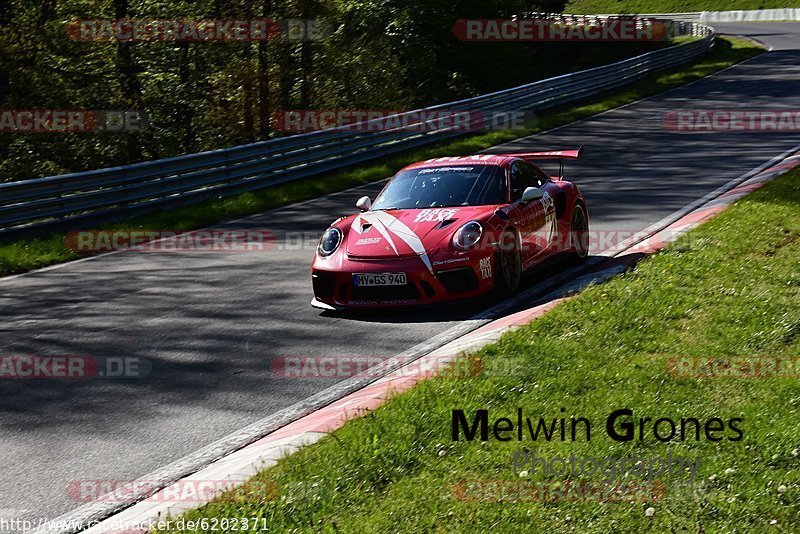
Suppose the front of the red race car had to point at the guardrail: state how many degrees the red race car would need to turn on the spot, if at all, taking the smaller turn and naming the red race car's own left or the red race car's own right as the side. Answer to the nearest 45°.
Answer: approximately 90° to the red race car's own right

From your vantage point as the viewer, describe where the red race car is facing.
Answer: facing the viewer and to the left of the viewer
